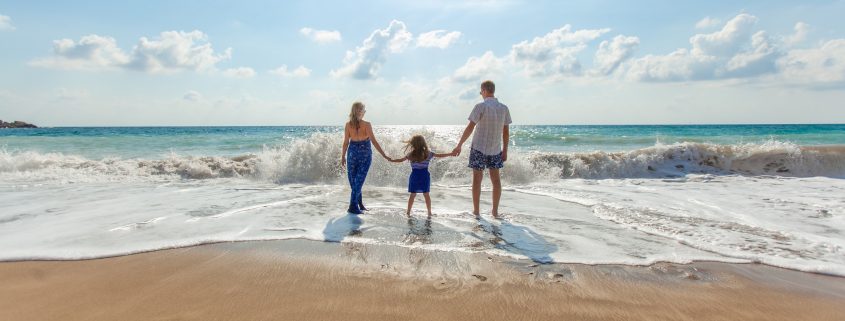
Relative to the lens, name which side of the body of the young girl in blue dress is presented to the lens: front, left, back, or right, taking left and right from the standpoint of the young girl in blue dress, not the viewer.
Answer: back

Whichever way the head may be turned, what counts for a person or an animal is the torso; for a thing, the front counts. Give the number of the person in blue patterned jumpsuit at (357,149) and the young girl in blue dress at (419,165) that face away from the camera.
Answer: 2

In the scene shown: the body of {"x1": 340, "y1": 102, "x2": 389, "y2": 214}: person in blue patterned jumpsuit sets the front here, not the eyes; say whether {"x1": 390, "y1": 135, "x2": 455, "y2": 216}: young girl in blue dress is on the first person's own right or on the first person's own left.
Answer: on the first person's own right

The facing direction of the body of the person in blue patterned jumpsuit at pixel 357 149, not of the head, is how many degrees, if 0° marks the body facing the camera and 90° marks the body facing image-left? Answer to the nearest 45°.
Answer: approximately 180°

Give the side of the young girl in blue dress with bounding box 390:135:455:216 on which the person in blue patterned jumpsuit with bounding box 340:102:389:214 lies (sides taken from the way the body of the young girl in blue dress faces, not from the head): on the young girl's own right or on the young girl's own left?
on the young girl's own left

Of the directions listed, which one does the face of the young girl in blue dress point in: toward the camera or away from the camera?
away from the camera
